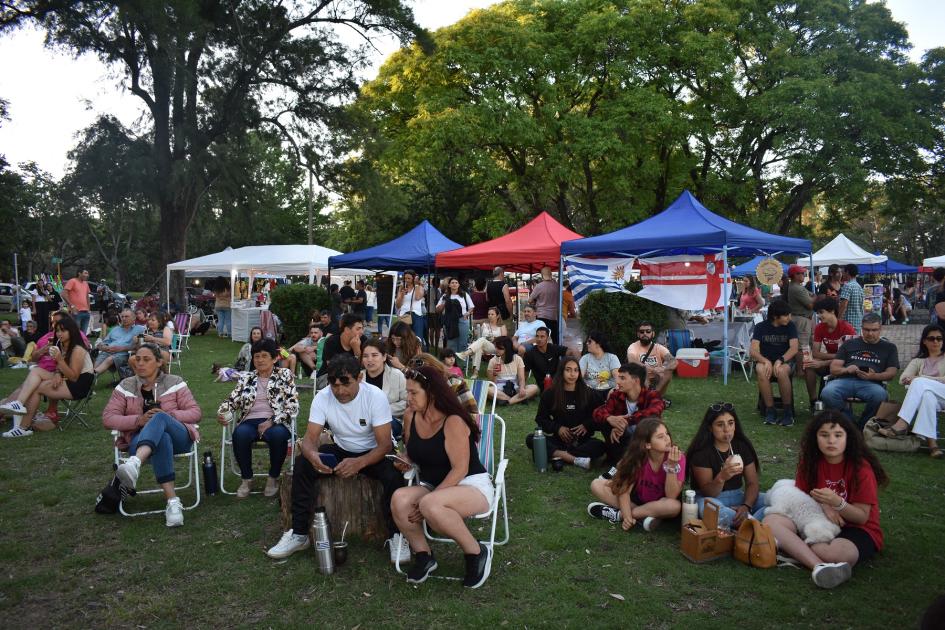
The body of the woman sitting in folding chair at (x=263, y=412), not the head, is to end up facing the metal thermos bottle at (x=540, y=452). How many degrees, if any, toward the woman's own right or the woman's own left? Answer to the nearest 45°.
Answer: approximately 90° to the woman's own left

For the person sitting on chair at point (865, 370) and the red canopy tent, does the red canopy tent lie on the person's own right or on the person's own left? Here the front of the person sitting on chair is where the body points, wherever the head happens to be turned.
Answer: on the person's own right

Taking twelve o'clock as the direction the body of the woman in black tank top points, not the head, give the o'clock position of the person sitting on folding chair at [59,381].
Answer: The person sitting on folding chair is roughly at 3 o'clock from the woman in black tank top.

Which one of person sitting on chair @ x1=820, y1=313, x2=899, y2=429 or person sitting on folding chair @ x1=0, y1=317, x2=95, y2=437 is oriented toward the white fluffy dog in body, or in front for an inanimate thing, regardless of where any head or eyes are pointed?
person sitting on chair @ x1=820, y1=313, x2=899, y2=429

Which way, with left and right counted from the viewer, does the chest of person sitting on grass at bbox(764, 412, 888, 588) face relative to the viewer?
facing the viewer and to the left of the viewer

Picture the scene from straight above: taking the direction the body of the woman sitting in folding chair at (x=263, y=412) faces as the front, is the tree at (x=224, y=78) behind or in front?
behind

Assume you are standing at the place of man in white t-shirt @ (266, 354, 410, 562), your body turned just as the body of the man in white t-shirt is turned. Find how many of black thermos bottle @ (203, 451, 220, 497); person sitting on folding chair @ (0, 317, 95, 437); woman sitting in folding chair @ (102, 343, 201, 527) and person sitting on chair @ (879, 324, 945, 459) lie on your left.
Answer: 1

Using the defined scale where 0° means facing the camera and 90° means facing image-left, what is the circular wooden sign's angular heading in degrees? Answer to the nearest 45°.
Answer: approximately 0°

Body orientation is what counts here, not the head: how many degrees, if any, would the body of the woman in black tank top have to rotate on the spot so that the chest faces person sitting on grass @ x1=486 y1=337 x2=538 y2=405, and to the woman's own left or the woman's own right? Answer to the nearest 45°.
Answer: approximately 135° to the woman's own right

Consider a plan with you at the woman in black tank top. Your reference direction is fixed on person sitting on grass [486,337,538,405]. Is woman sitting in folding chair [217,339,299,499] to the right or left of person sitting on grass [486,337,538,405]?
left
